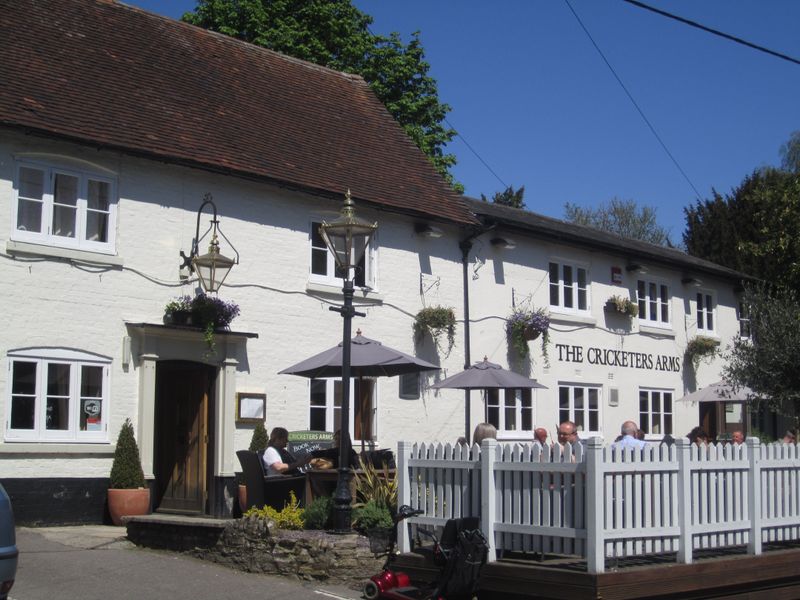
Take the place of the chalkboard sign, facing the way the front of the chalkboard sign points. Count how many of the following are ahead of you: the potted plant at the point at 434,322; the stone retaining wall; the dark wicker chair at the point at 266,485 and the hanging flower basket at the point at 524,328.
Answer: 2

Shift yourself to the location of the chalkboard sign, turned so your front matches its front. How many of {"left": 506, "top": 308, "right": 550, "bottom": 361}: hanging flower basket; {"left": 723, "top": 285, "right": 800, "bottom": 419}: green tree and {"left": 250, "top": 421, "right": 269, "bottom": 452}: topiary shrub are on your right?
1

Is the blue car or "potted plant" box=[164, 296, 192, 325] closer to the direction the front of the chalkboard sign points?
the blue car

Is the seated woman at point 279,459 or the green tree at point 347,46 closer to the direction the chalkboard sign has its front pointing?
the seated woman

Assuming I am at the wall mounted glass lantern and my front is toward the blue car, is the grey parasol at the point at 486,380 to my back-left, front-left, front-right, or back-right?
back-left

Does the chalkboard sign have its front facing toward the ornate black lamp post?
yes

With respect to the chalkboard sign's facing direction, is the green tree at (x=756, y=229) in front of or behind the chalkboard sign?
behind

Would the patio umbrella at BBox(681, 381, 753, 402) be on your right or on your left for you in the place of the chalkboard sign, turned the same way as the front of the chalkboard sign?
on your left

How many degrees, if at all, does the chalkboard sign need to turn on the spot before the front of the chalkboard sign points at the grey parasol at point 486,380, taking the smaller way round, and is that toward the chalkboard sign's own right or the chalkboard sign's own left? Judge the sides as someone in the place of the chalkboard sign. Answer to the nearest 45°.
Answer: approximately 90° to the chalkboard sign's own left

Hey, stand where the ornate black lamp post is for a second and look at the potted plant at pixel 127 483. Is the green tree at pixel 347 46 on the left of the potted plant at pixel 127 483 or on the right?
right

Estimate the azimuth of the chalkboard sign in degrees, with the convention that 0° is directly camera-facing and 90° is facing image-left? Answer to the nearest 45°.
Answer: approximately 0°
